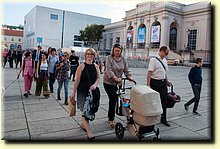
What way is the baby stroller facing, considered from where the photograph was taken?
facing the viewer and to the right of the viewer

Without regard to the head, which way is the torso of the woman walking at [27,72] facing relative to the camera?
toward the camera

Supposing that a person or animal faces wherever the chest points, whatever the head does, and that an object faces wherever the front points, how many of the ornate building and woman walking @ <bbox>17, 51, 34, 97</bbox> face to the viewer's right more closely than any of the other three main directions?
0

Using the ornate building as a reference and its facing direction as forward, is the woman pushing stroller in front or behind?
in front

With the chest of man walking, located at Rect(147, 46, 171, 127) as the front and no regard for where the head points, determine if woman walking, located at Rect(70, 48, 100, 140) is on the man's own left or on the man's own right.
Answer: on the man's own right

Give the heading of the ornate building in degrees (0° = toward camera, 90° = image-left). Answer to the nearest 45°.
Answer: approximately 45°

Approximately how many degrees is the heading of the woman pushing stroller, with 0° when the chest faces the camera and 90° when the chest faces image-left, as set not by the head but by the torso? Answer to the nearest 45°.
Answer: approximately 315°
